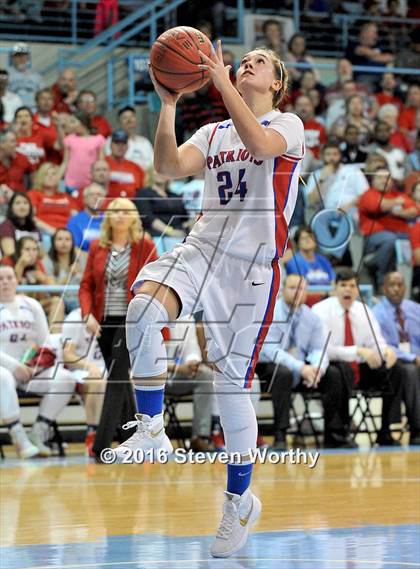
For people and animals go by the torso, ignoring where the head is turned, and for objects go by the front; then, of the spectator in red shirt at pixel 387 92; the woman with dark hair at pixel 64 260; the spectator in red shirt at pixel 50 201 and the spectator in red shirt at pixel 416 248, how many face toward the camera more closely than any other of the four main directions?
4

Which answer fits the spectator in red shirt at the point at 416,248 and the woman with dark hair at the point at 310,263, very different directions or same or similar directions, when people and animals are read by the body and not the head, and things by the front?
same or similar directions

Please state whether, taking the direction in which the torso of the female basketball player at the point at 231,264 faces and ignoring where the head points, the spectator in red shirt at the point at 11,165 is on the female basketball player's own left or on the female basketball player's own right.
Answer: on the female basketball player's own right

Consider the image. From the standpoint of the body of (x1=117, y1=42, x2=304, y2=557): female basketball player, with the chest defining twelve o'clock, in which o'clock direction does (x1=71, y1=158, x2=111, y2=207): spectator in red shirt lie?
The spectator in red shirt is roughly at 4 o'clock from the female basketball player.

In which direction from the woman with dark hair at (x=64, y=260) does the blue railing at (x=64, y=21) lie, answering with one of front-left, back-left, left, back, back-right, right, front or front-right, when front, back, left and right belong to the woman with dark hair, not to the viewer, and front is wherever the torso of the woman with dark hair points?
back

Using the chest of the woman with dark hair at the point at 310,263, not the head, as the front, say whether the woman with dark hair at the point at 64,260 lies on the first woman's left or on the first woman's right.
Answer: on the first woman's right

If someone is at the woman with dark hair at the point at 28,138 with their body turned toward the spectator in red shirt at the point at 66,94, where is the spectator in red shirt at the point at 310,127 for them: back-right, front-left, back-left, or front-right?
front-right

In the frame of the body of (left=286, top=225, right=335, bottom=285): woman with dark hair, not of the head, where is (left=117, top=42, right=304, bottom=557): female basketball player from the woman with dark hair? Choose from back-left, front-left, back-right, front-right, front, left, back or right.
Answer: front

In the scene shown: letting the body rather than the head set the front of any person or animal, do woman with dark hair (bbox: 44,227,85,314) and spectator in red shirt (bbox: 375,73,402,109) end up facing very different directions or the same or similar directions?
same or similar directions

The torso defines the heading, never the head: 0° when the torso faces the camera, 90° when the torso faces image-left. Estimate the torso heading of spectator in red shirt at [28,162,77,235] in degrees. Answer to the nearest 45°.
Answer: approximately 0°

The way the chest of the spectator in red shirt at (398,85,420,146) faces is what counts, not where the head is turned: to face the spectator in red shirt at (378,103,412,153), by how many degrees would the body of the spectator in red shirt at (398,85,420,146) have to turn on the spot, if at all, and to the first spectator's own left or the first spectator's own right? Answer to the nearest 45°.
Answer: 0° — they already face them

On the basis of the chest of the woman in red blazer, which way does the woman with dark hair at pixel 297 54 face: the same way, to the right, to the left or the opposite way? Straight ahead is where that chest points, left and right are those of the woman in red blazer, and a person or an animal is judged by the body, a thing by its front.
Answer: the same way

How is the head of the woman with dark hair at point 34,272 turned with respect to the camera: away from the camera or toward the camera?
toward the camera

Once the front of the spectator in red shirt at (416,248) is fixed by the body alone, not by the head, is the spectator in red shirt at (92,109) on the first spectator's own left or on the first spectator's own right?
on the first spectator's own right

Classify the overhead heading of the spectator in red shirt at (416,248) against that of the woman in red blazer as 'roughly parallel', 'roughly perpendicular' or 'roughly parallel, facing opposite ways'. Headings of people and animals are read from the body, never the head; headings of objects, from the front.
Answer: roughly parallel

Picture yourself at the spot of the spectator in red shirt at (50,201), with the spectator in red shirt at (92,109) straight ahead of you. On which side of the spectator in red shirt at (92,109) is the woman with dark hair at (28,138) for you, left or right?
left

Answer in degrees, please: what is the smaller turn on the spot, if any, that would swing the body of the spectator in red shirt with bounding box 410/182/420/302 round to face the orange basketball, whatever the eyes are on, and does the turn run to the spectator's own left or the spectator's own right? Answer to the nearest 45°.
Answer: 0° — they already face it

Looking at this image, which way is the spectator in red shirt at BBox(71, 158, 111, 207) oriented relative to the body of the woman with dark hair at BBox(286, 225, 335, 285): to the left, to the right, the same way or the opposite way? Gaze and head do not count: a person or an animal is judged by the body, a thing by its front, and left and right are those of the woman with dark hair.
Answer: the same way

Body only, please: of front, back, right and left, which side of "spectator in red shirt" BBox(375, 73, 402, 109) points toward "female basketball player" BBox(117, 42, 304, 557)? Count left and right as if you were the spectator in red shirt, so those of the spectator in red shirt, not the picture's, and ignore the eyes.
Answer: front

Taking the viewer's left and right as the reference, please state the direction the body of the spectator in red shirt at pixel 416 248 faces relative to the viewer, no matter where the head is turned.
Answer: facing the viewer
